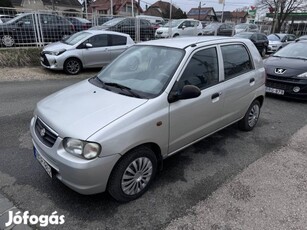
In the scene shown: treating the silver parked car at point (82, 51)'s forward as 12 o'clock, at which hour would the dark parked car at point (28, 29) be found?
The dark parked car is roughly at 3 o'clock from the silver parked car.

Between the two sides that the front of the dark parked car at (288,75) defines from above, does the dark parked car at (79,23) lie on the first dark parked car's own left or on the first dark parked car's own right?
on the first dark parked car's own right

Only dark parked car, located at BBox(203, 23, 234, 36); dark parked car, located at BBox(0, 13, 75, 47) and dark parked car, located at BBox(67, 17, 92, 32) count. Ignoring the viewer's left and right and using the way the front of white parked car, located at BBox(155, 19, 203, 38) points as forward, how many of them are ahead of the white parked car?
2

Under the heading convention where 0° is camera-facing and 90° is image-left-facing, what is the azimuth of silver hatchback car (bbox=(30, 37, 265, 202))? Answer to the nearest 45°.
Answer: approximately 45°

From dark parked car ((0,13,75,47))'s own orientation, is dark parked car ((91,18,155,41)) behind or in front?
behind

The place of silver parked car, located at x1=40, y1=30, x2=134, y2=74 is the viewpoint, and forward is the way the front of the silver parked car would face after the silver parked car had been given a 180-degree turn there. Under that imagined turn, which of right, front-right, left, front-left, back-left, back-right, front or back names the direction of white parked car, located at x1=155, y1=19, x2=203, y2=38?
front

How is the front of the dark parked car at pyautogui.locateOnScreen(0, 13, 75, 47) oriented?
to the viewer's left

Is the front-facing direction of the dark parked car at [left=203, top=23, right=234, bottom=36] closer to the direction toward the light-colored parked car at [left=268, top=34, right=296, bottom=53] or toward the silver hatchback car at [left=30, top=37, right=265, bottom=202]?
the silver hatchback car

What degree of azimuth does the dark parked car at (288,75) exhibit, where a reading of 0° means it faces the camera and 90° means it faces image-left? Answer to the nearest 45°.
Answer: approximately 45°

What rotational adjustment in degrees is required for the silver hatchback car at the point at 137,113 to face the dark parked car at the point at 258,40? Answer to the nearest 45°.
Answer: approximately 180°

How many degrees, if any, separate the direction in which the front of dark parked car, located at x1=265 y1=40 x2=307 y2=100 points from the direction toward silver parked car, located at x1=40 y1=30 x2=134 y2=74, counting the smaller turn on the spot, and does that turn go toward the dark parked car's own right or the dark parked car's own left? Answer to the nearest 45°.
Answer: approximately 45° to the dark parked car's own right

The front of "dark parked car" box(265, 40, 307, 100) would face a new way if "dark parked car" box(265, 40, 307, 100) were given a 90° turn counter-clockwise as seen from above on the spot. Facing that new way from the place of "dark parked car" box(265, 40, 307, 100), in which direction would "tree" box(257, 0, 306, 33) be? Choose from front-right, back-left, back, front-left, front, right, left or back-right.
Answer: back-left
